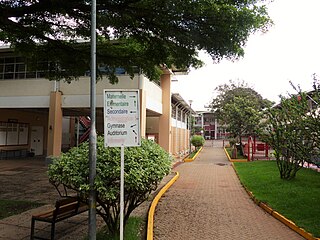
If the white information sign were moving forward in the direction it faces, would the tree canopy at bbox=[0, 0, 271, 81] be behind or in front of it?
behind

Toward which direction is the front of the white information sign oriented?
toward the camera

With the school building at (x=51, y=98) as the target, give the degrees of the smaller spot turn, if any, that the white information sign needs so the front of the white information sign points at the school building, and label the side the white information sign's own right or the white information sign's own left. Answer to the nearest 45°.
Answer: approximately 180°

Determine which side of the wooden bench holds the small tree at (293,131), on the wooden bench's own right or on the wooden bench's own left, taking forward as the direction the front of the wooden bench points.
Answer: on the wooden bench's own right

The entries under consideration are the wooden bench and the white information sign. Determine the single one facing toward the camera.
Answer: the white information sign
